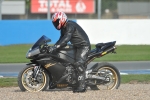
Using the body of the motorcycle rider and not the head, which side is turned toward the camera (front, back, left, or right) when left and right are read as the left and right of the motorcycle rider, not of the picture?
left

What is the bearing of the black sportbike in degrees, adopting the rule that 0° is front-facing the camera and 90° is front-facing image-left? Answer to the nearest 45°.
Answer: approximately 90°
